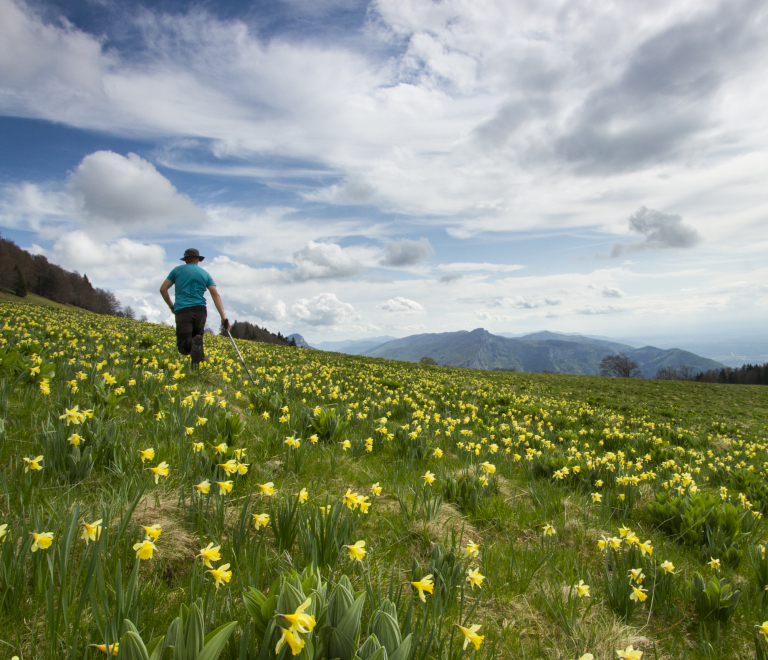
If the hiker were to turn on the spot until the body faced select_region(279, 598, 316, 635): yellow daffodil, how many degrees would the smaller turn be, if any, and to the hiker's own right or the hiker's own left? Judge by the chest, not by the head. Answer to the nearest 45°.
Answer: approximately 180°

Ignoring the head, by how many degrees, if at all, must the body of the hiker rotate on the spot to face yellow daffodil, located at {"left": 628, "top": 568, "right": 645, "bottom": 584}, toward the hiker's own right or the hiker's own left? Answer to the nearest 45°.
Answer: approximately 180°

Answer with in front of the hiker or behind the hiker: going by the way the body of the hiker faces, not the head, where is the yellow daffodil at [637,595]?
behind

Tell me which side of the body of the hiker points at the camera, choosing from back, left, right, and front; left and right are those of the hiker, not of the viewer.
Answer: back

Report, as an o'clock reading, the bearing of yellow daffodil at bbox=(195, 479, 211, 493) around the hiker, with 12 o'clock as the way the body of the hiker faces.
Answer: The yellow daffodil is roughly at 6 o'clock from the hiker.

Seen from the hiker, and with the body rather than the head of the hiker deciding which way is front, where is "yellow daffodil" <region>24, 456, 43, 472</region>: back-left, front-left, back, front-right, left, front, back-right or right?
back

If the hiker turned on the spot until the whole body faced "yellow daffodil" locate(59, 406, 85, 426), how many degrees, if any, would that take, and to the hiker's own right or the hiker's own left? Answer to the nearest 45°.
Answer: approximately 180°

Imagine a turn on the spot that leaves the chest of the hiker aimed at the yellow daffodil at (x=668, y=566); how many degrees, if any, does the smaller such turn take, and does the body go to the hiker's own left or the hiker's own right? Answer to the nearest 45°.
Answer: approximately 180°
